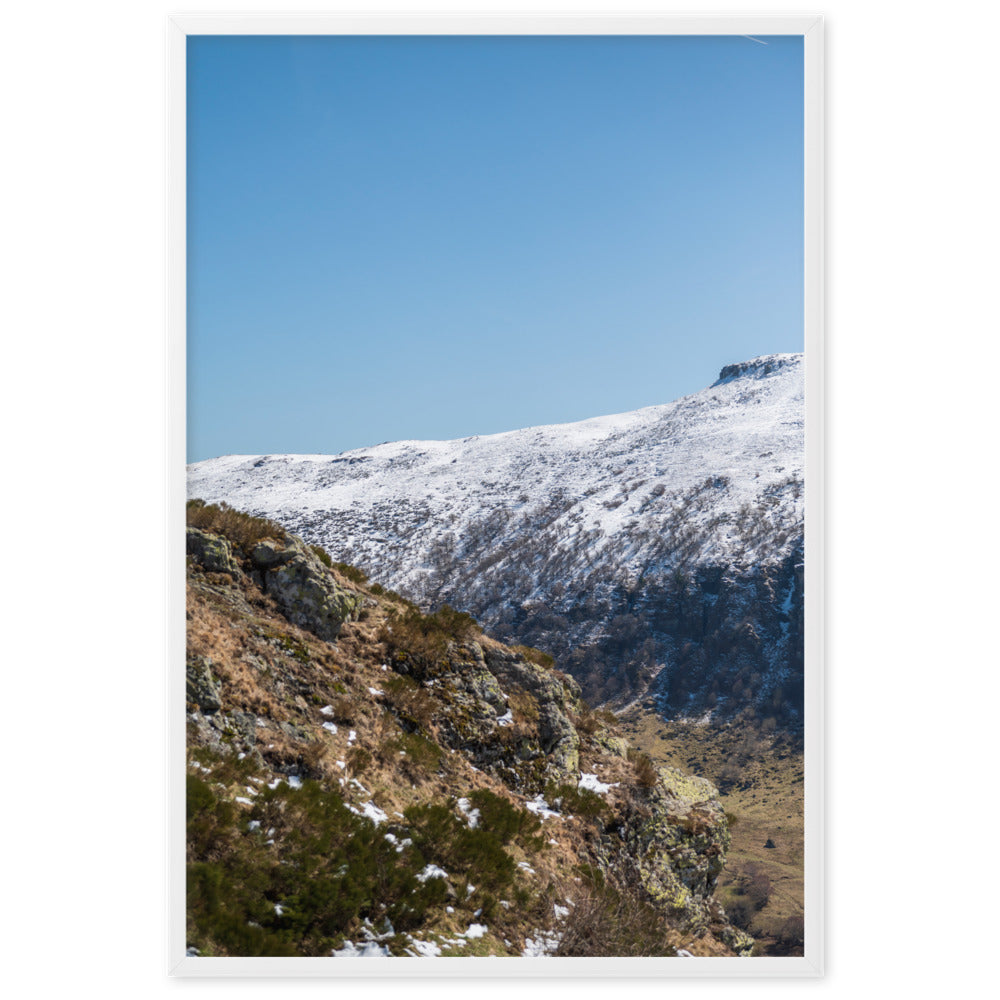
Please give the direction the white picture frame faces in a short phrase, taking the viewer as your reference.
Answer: facing the viewer
